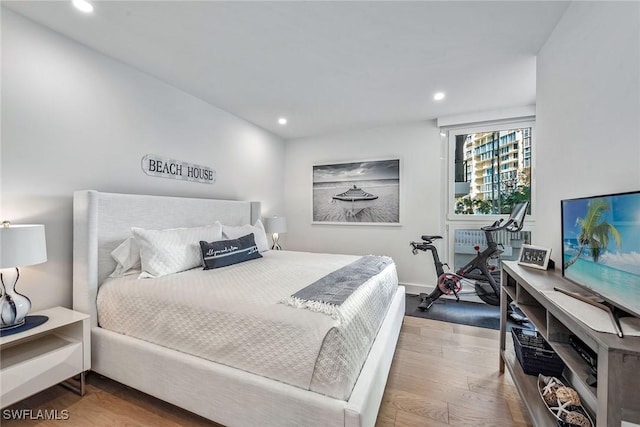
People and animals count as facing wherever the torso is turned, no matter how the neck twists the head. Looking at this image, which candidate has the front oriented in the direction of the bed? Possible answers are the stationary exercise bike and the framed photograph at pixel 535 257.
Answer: the framed photograph

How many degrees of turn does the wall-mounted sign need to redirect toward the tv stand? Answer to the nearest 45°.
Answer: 0° — it already faces it

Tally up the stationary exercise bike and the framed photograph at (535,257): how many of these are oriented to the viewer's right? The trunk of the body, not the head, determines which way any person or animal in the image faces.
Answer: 1

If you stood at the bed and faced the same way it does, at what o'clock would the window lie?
The window is roughly at 10 o'clock from the bed.

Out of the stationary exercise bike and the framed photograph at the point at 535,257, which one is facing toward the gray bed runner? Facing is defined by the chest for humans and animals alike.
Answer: the framed photograph

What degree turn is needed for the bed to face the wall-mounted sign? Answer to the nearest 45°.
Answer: approximately 135° to its left

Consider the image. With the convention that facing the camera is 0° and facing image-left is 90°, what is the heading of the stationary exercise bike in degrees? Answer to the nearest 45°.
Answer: approximately 270°

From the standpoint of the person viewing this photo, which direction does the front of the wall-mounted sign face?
facing the viewer and to the right of the viewer

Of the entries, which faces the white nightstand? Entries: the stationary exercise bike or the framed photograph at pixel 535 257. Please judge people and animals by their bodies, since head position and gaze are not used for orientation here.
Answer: the framed photograph

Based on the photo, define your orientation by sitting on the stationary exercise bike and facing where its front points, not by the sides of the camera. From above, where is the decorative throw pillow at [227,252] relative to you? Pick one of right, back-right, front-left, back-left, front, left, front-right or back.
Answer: back-right

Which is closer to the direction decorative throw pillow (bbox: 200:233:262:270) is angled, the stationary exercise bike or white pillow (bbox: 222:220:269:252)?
the stationary exercise bike

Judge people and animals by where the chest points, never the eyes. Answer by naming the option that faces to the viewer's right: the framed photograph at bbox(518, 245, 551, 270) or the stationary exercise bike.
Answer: the stationary exercise bike

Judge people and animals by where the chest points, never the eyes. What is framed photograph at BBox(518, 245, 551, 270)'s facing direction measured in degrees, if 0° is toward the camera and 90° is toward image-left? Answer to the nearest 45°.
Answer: approximately 45°

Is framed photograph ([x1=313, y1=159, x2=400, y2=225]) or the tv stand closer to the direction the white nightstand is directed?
the tv stand
